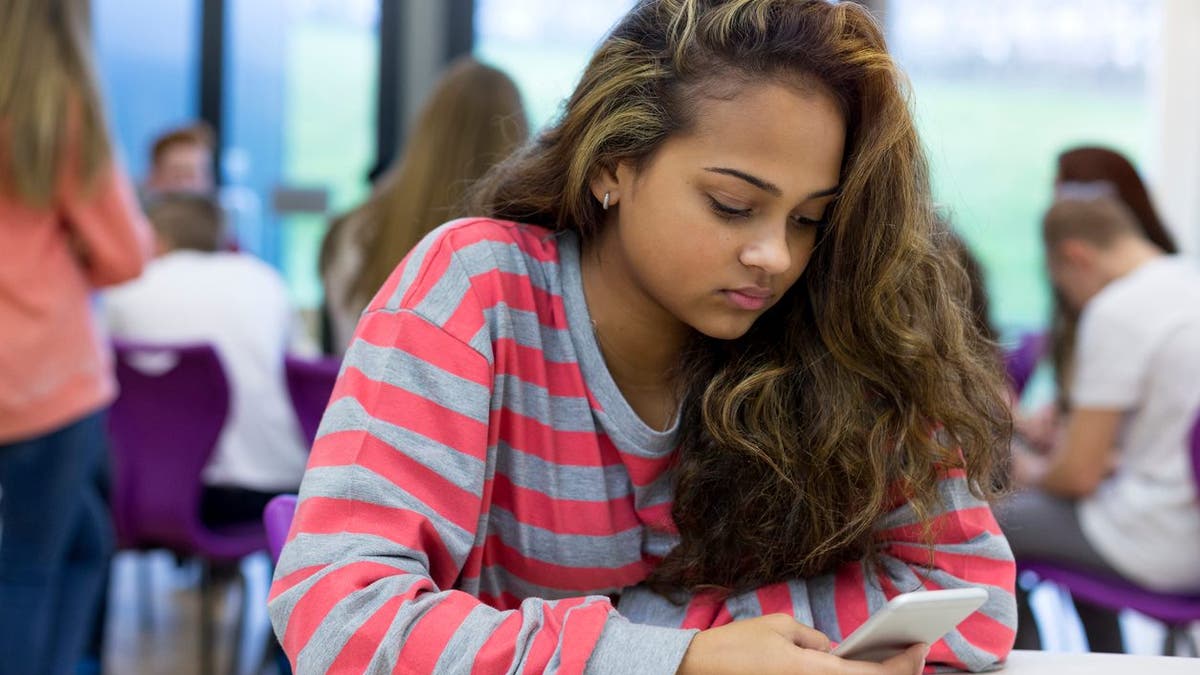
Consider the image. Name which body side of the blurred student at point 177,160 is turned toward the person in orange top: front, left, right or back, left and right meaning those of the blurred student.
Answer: front

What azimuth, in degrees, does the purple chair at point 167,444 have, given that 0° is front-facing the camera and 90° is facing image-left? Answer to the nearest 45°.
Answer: approximately 225°

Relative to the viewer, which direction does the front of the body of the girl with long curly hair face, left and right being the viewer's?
facing the viewer and to the right of the viewer

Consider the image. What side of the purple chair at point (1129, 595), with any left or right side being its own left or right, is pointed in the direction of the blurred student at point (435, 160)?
front

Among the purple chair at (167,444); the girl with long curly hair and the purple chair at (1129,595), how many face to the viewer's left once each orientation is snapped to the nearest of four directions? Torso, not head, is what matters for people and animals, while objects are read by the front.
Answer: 1

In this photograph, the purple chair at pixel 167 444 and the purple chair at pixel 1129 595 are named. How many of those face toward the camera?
0

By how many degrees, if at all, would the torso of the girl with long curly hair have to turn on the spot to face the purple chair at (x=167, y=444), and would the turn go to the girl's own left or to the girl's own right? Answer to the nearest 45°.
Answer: approximately 180°

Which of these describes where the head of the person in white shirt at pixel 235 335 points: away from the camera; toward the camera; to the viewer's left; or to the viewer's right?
away from the camera

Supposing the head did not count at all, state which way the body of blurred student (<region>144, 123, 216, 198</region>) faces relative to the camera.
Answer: toward the camera

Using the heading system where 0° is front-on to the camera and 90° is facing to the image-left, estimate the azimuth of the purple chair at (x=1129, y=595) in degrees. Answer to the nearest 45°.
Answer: approximately 90°

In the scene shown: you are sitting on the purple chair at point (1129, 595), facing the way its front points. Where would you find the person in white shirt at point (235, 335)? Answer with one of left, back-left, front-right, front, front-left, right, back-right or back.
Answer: front

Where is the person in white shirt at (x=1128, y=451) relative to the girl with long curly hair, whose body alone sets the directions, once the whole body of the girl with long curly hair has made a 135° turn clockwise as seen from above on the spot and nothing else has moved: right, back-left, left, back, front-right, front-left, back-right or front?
back-right

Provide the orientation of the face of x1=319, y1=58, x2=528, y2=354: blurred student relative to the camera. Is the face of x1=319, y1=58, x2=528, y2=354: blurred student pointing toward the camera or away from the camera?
away from the camera

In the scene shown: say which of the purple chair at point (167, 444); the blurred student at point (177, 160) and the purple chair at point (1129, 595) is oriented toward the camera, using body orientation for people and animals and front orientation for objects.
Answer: the blurred student
